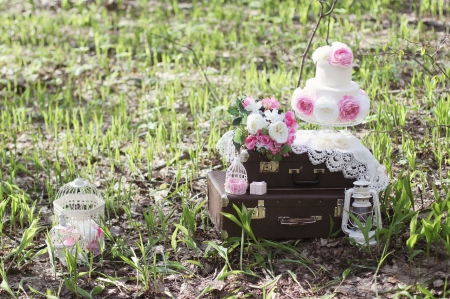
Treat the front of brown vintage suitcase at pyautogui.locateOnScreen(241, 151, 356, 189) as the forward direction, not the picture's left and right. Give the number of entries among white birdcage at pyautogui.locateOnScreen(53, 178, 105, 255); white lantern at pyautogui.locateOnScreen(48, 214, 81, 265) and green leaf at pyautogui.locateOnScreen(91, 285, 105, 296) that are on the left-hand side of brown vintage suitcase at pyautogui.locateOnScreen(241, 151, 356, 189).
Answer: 0

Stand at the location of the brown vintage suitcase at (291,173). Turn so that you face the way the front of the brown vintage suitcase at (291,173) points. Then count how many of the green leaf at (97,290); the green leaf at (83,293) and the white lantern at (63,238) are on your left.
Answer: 0

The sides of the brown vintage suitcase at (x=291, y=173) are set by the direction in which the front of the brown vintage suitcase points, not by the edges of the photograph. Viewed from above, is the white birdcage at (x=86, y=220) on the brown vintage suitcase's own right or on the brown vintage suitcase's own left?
on the brown vintage suitcase's own right

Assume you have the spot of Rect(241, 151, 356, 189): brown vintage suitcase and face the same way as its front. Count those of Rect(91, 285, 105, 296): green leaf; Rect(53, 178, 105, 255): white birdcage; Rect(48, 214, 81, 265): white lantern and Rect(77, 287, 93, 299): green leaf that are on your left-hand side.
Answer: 0

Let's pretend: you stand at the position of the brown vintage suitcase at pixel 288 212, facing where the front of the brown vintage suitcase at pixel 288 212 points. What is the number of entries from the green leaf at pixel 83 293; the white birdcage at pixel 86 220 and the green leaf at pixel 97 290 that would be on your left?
0

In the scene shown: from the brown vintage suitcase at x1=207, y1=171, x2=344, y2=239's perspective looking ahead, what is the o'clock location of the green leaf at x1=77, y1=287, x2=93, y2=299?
The green leaf is roughly at 2 o'clock from the brown vintage suitcase.

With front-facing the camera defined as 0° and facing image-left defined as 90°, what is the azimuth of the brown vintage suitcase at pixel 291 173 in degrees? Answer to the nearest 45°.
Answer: approximately 0°

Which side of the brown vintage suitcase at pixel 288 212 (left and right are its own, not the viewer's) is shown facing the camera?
front

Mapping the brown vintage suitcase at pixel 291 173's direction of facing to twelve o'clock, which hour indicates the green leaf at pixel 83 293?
The green leaf is roughly at 2 o'clock from the brown vintage suitcase.

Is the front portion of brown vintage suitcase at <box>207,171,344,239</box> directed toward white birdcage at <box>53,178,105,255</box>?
no
